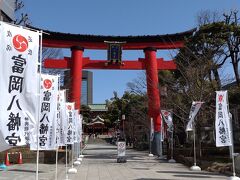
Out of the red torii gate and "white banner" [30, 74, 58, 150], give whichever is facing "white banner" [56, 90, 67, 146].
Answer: the red torii gate

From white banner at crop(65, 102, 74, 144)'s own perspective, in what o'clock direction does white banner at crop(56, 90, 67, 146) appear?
white banner at crop(56, 90, 67, 146) is roughly at 12 o'clock from white banner at crop(65, 102, 74, 144).

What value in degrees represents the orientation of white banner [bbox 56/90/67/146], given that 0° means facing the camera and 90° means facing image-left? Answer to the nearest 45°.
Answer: approximately 0°

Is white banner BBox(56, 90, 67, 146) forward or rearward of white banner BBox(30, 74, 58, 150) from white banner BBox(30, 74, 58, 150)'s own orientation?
rearward

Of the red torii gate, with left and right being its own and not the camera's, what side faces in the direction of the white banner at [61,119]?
front

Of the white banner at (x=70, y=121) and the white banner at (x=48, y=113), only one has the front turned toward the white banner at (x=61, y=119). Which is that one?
the white banner at (x=70, y=121)

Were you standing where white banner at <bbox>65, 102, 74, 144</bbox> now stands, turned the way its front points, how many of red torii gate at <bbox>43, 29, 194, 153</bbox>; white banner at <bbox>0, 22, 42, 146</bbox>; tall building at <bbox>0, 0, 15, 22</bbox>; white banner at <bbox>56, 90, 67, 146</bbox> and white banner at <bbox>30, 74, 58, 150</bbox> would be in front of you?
3

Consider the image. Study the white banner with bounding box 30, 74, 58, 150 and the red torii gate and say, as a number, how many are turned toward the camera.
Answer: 2

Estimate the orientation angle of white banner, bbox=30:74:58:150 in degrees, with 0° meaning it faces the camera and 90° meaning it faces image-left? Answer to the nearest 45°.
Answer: approximately 0°

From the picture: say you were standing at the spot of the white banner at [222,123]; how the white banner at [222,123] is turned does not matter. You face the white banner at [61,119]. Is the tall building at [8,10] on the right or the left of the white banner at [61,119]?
right

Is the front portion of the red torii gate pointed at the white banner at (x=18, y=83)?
yes
